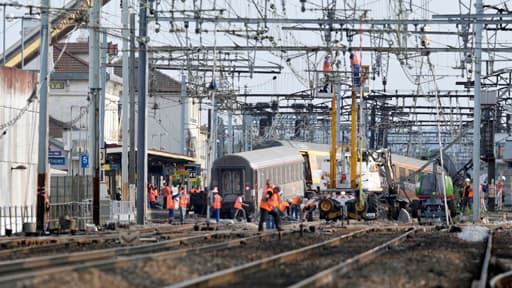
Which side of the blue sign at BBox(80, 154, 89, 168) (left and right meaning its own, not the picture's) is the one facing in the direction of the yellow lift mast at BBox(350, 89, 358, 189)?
left

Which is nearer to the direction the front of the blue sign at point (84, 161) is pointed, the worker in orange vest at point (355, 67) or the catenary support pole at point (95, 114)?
the catenary support pole

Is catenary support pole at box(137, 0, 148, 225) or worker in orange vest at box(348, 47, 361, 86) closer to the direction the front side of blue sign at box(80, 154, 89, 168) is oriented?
the catenary support pole

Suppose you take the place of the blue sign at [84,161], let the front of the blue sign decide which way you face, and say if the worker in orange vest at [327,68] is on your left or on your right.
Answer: on your left

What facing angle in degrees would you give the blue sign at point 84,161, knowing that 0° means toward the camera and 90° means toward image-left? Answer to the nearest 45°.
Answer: approximately 0°

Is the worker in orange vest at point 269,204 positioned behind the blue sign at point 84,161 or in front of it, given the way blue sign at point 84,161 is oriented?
in front

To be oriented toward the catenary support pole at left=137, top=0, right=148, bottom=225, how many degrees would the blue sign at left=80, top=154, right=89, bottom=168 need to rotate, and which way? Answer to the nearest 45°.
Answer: approximately 45° to its left

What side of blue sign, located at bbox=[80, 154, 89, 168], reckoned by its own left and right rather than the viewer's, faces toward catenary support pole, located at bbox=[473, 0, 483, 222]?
left

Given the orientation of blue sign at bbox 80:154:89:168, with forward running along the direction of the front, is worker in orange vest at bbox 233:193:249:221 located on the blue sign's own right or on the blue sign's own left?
on the blue sign's own left

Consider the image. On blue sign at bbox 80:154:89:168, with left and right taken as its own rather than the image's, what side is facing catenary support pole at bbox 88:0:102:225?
front

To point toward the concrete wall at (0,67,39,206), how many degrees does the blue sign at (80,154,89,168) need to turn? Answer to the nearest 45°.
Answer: approximately 45° to its right

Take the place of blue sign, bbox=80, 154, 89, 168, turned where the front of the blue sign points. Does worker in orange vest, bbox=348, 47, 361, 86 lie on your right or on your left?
on your left
